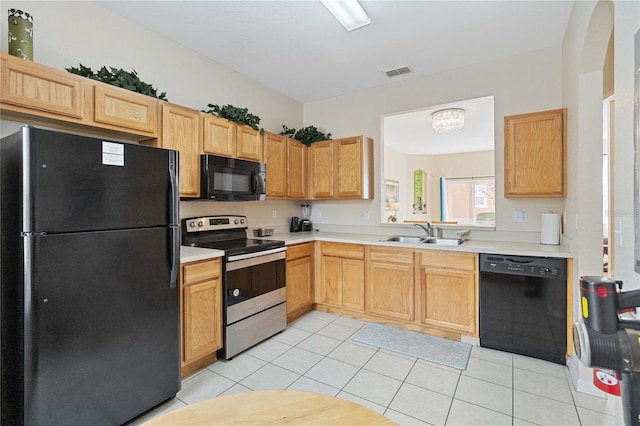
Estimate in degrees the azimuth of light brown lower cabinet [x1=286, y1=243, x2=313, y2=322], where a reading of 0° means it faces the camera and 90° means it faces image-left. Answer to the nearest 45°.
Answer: approximately 315°

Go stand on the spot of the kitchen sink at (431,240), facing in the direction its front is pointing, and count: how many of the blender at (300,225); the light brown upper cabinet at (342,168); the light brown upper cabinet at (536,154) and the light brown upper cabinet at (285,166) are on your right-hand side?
3

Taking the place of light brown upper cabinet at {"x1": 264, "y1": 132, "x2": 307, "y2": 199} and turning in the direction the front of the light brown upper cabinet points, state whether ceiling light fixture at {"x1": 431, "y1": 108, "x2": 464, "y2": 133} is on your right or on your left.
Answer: on your left

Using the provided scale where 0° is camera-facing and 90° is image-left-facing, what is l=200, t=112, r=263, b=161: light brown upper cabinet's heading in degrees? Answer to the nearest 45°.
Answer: approximately 315°

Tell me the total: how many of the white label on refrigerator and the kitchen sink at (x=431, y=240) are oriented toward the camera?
2

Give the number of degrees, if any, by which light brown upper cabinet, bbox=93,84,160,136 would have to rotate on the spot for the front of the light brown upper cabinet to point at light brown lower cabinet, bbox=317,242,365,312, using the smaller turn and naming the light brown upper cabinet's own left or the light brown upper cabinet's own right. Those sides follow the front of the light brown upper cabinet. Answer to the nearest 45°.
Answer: approximately 45° to the light brown upper cabinet's own left

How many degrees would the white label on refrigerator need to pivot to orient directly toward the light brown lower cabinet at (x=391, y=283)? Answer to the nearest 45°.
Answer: approximately 90° to its left
